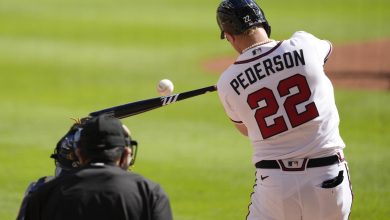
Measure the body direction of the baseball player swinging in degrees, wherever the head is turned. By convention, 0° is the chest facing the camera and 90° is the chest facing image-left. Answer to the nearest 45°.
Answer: approximately 180°

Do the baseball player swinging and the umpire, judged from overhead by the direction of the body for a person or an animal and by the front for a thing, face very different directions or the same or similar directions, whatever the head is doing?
same or similar directions

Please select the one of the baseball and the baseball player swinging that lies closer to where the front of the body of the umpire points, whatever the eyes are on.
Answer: the baseball

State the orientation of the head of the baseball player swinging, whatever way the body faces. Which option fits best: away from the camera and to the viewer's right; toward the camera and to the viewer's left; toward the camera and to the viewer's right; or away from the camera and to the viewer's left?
away from the camera and to the viewer's left

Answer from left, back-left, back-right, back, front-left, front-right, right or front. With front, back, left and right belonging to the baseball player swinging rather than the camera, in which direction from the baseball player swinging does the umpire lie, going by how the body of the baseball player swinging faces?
back-left

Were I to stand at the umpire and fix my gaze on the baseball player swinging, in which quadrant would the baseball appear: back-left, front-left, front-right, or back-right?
front-left

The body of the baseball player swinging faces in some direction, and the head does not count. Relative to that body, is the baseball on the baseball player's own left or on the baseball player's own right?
on the baseball player's own left

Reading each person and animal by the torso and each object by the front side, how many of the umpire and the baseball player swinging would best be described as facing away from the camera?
2

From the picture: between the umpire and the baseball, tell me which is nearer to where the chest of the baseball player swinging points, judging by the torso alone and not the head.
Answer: the baseball

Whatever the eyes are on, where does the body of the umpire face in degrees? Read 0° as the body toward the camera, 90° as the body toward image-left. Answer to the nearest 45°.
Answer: approximately 180°

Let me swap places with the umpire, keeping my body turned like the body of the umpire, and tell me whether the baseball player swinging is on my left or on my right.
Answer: on my right
